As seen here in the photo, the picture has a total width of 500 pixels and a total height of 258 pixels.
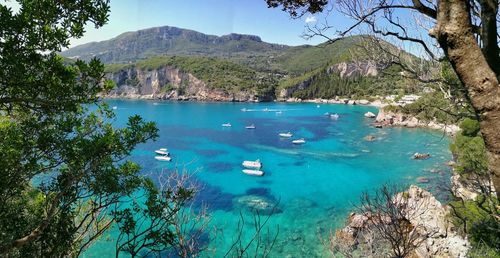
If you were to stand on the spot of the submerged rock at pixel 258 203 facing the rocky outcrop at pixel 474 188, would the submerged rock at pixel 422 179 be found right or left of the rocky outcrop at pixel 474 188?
left

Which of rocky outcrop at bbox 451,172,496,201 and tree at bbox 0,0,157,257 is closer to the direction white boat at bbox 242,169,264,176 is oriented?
the tree

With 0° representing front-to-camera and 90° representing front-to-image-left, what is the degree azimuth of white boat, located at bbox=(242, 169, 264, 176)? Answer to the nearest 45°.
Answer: approximately 90°

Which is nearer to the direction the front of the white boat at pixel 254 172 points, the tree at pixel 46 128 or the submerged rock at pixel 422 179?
the tree

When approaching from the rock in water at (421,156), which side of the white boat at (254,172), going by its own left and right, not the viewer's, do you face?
back

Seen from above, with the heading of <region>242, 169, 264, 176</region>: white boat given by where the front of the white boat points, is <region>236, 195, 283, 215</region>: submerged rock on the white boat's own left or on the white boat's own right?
on the white boat's own left

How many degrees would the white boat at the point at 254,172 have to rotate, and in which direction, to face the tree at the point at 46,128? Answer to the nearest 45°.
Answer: approximately 90° to its left

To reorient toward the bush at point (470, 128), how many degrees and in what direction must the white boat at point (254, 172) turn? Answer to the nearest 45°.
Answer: approximately 180°

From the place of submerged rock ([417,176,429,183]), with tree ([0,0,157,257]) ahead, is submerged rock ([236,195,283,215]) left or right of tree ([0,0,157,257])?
right
